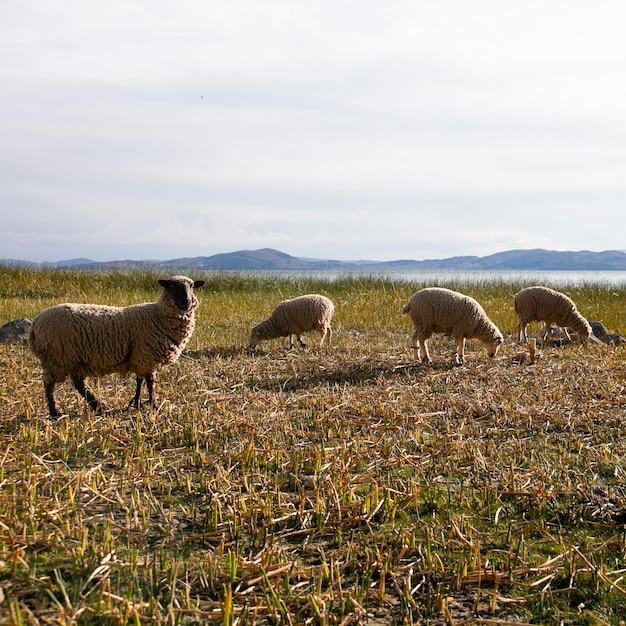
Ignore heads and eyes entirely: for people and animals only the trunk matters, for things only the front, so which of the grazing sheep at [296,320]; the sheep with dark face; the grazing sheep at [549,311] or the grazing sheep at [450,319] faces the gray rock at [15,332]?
the grazing sheep at [296,320]

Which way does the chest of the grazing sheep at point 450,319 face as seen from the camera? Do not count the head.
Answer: to the viewer's right

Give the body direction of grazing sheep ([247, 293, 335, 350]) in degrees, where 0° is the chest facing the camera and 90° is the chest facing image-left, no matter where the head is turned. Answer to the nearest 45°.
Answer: approximately 90°

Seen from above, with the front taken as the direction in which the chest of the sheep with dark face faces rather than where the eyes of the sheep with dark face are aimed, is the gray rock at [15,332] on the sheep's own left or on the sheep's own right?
on the sheep's own left

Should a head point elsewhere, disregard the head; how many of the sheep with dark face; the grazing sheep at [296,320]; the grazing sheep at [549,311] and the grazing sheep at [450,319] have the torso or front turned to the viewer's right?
3

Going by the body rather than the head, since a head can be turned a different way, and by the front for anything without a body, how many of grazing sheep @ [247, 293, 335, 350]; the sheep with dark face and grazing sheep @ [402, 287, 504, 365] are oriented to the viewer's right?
2

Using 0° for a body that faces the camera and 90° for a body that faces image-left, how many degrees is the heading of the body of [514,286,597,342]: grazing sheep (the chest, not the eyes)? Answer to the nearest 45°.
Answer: approximately 270°

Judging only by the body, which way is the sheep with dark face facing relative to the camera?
to the viewer's right

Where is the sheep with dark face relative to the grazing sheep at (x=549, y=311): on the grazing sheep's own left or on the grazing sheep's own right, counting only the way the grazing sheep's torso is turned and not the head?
on the grazing sheep's own right

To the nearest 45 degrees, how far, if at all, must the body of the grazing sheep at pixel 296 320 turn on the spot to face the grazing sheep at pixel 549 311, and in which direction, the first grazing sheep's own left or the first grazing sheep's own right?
approximately 180°

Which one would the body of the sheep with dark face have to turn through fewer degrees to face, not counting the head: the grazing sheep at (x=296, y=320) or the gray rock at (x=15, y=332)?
the grazing sheep

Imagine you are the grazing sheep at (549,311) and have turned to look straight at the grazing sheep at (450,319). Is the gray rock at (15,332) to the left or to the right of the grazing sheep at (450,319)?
right

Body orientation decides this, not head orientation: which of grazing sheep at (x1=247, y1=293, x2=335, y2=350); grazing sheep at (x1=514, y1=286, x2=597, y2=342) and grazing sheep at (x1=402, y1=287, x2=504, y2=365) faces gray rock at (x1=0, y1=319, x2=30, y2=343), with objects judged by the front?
grazing sheep at (x1=247, y1=293, x2=335, y2=350)
